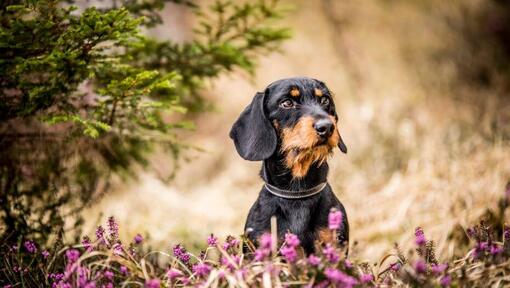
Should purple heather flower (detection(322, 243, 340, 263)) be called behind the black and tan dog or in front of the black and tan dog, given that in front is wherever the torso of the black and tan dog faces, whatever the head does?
in front

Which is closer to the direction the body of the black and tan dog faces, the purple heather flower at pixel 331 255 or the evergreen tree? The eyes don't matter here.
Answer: the purple heather flower

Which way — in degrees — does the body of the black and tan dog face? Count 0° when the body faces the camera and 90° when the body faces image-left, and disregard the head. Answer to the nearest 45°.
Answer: approximately 315°
